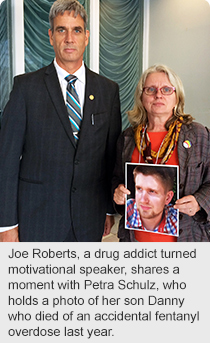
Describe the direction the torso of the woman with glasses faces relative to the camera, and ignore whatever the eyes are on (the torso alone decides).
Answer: toward the camera

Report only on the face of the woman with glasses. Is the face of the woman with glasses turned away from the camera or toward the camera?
toward the camera

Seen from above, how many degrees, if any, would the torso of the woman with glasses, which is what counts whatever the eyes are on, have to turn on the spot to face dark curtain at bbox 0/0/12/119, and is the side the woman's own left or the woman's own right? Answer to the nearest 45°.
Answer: approximately 135° to the woman's own right

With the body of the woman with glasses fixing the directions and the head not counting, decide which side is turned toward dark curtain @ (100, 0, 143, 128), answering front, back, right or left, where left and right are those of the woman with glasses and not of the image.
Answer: back

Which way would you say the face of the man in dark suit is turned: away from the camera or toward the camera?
toward the camera
